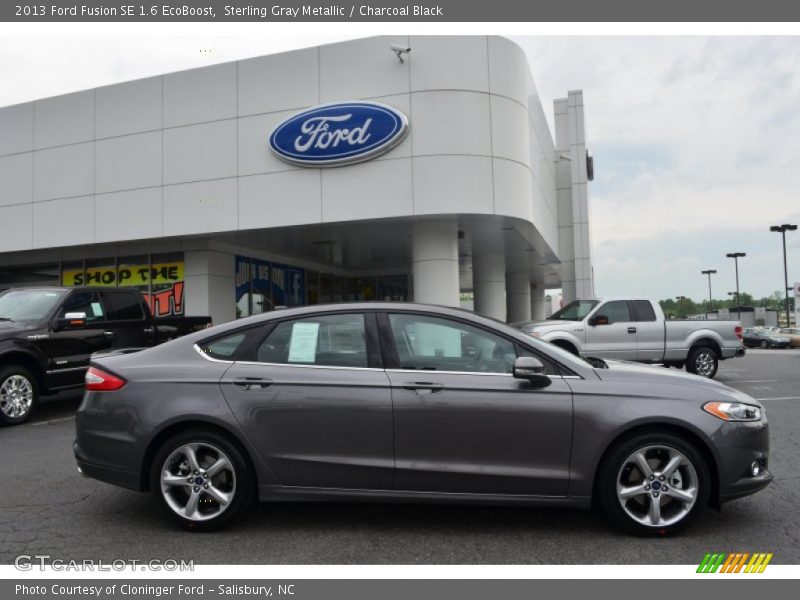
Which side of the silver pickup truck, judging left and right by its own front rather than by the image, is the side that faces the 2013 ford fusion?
left

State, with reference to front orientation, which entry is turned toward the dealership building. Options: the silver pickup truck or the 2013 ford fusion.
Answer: the silver pickup truck

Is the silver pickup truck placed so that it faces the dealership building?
yes

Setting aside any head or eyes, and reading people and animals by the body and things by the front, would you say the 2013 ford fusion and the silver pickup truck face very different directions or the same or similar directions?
very different directions

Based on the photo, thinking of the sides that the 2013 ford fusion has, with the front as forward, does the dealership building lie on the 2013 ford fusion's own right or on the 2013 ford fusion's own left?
on the 2013 ford fusion's own left

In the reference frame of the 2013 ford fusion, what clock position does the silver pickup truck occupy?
The silver pickup truck is roughly at 10 o'clock from the 2013 ford fusion.

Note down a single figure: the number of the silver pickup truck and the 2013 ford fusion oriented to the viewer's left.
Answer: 1

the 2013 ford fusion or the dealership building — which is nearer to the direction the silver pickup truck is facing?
the dealership building

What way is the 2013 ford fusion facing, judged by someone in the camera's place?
facing to the right of the viewer

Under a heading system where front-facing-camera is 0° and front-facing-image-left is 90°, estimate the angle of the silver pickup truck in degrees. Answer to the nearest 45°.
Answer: approximately 90°

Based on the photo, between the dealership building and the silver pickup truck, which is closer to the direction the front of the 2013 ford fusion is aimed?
the silver pickup truck

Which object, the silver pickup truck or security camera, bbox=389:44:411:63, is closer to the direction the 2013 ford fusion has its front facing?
the silver pickup truck
